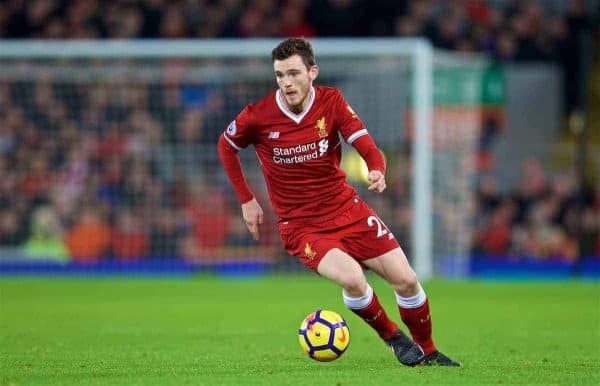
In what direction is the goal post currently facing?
toward the camera

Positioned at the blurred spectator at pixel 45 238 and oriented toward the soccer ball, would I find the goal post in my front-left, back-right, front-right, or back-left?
front-left

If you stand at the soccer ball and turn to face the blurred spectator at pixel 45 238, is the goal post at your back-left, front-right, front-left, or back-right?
front-right

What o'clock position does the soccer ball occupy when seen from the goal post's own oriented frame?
The soccer ball is roughly at 12 o'clock from the goal post.

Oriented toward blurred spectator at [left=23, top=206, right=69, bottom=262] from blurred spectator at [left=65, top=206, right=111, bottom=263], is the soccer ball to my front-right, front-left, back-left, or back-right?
back-left

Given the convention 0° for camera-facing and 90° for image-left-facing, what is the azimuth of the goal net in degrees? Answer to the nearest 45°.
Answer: approximately 0°

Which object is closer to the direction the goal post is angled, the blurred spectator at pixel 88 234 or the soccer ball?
the soccer ball

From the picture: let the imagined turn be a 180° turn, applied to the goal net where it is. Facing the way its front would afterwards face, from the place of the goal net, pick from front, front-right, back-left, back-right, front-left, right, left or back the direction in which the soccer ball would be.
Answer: back

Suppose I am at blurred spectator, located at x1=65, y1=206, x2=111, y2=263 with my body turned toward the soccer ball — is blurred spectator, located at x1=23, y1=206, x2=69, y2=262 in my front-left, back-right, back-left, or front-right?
back-right
